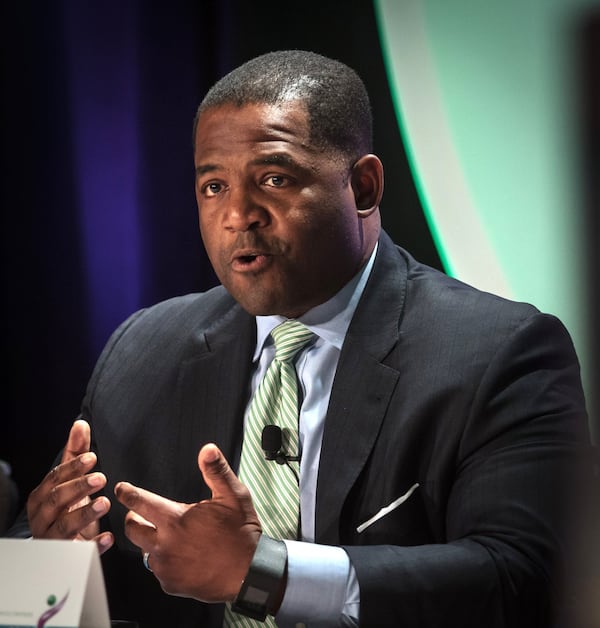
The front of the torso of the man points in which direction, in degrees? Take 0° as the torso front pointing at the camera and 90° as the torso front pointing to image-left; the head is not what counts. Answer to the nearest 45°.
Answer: approximately 45°

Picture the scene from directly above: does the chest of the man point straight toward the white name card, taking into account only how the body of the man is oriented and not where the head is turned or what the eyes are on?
yes
